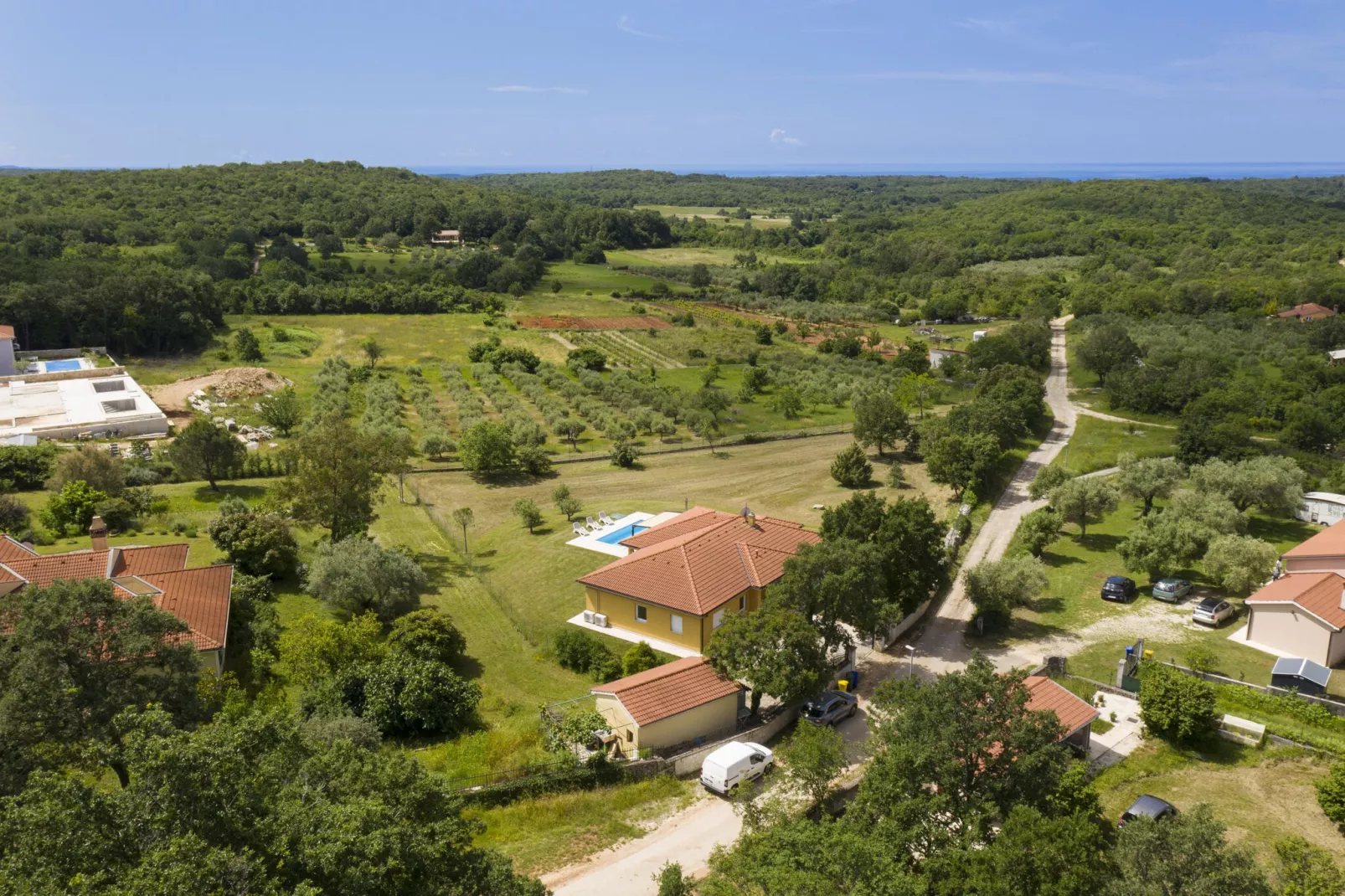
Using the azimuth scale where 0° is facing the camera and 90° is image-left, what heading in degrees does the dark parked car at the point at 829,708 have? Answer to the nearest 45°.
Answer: approximately 225°

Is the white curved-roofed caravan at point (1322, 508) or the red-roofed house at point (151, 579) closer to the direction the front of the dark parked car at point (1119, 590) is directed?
the white curved-roofed caravan

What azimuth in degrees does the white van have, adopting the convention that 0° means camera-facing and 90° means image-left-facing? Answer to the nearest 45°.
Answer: approximately 225°

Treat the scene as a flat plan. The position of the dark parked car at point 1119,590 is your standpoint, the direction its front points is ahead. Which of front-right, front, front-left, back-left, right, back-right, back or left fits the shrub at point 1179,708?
back-right

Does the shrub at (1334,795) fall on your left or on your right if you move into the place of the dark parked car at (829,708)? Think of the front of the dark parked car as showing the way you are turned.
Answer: on your right

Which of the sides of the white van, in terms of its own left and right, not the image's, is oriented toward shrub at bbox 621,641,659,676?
left
